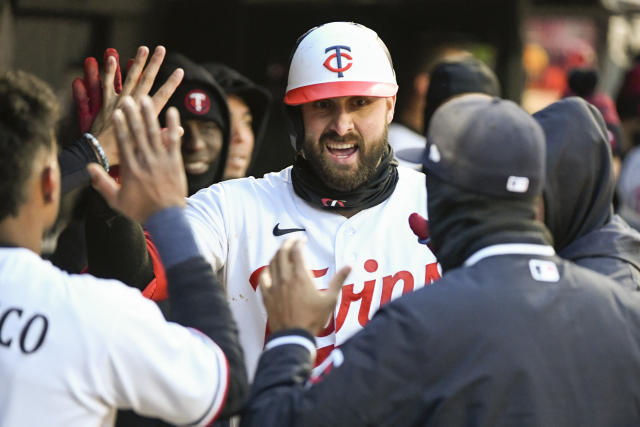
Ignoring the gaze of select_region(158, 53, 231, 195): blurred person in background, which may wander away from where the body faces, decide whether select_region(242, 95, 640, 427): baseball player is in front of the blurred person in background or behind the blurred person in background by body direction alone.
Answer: in front

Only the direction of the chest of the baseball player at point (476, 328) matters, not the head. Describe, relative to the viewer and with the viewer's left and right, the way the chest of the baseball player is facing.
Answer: facing away from the viewer and to the left of the viewer

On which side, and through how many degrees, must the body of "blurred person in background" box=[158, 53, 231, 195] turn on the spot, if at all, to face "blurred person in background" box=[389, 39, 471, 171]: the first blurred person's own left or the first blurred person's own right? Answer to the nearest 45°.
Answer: approximately 135° to the first blurred person's own left

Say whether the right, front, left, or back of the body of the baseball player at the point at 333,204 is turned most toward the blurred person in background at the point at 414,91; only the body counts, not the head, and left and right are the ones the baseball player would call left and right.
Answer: back

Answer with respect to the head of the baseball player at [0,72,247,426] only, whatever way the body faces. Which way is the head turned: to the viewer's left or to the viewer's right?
to the viewer's right

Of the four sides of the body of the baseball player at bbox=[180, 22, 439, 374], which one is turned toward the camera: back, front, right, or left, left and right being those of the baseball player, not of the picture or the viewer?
front

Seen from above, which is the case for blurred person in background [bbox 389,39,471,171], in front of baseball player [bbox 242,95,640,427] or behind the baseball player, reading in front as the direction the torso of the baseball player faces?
in front

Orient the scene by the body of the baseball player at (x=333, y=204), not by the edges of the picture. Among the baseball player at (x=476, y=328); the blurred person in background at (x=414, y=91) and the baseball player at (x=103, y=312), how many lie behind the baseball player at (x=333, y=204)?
1

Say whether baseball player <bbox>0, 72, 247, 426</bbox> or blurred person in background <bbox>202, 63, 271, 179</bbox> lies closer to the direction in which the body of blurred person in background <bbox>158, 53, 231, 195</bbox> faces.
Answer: the baseball player

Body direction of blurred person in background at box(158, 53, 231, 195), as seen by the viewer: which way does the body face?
toward the camera

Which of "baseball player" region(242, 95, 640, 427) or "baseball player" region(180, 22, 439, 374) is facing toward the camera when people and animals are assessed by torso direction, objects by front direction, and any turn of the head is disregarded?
"baseball player" region(180, 22, 439, 374)

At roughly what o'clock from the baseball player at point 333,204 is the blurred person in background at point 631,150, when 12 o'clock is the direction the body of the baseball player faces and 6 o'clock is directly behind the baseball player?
The blurred person in background is roughly at 7 o'clock from the baseball player.

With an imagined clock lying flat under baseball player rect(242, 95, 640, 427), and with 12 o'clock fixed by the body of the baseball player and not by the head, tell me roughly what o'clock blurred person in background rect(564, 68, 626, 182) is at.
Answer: The blurred person in background is roughly at 2 o'clock from the baseball player.

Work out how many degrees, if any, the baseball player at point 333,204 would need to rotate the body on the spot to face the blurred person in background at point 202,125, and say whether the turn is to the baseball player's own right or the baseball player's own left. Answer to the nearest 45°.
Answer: approximately 135° to the baseball player's own right

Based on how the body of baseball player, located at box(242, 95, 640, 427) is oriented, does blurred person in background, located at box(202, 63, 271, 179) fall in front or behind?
in front
